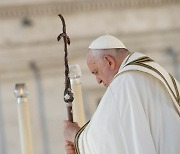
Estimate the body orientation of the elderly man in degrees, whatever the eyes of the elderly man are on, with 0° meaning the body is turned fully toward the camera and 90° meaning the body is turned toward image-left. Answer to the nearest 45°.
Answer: approximately 90°

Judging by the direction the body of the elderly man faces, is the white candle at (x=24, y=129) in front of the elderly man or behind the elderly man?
in front

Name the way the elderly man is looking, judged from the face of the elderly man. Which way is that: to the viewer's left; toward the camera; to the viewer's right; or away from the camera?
to the viewer's left

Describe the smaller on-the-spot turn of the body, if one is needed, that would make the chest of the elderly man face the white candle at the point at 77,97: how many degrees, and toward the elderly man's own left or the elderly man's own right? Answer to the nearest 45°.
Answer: approximately 45° to the elderly man's own right
